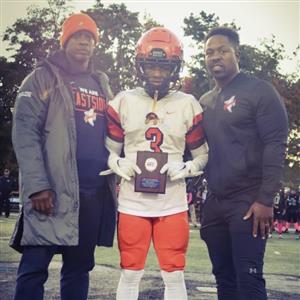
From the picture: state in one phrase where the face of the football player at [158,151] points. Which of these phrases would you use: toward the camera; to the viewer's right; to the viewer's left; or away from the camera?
toward the camera

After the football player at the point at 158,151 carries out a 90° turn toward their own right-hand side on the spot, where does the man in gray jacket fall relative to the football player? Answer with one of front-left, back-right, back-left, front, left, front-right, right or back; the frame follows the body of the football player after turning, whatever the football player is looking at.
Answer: front

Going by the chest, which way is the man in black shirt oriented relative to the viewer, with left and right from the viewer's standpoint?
facing the viewer and to the left of the viewer

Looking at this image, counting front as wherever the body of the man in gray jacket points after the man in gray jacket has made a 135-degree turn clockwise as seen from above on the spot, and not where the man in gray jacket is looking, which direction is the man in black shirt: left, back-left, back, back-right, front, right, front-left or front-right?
back

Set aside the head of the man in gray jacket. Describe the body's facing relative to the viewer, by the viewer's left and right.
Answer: facing the viewer and to the right of the viewer

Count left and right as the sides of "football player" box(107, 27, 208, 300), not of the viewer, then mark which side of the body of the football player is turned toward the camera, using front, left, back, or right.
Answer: front

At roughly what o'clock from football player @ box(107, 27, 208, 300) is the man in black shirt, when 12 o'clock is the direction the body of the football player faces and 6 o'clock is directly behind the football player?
The man in black shirt is roughly at 9 o'clock from the football player.
